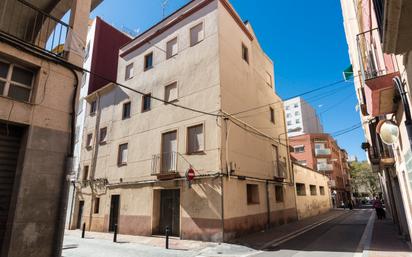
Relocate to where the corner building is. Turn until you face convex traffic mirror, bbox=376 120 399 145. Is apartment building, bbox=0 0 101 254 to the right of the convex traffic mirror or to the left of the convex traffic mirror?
right

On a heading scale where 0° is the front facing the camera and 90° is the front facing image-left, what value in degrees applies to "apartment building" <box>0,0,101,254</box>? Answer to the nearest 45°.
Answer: approximately 315°

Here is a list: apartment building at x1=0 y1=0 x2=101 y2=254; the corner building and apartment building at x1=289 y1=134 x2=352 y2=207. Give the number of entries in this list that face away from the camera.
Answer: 0

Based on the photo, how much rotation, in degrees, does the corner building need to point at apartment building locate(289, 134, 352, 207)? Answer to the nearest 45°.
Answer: approximately 180°

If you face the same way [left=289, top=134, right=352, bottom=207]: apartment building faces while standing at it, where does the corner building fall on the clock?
The corner building is roughly at 2 o'clock from the apartment building.

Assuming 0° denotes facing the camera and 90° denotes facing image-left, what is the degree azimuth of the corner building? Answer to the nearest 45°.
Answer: approximately 45°

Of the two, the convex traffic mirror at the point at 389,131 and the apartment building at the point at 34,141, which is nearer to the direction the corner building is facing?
the apartment building
